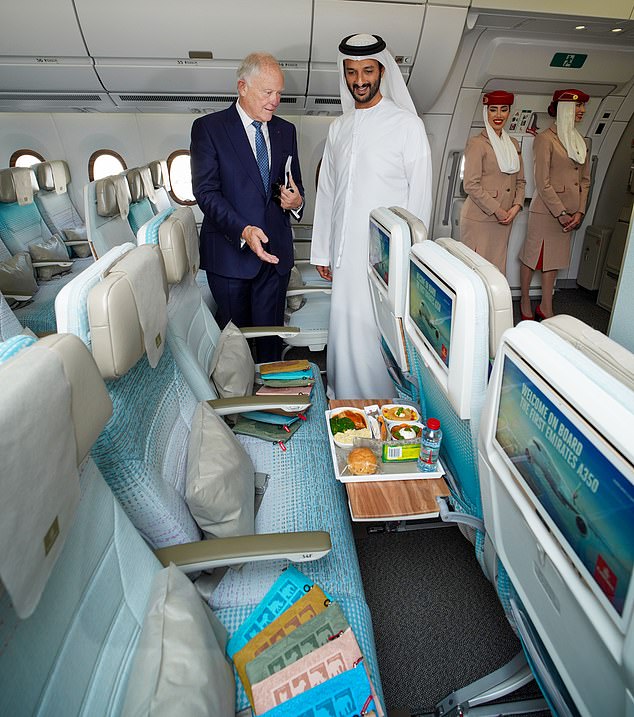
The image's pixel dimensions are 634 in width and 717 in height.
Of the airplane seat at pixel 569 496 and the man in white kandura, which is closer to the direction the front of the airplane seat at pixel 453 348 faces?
the man in white kandura

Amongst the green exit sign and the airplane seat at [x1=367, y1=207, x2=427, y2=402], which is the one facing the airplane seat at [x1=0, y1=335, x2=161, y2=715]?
the green exit sign

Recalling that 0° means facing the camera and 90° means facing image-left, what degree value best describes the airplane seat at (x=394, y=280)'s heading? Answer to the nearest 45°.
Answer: approximately 225°

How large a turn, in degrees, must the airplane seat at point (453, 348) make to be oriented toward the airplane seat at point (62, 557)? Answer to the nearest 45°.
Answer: approximately 180°

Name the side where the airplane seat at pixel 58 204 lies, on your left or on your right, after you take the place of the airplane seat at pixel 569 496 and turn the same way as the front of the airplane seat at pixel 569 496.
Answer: on your left

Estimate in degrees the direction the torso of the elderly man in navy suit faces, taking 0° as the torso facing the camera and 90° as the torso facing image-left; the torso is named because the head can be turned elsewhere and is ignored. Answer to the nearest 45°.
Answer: approximately 315°
